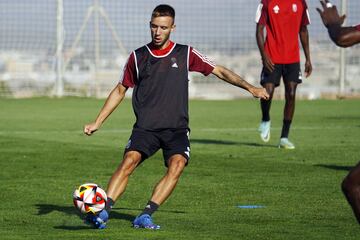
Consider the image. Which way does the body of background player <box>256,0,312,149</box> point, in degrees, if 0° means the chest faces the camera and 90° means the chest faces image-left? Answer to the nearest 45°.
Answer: approximately 0°

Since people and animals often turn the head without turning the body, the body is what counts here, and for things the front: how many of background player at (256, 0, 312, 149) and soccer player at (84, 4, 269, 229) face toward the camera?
2

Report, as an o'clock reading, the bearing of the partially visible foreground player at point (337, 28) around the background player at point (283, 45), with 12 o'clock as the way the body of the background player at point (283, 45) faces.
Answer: the partially visible foreground player at point (337, 28) is roughly at 12 o'clock from the background player at point (283, 45).

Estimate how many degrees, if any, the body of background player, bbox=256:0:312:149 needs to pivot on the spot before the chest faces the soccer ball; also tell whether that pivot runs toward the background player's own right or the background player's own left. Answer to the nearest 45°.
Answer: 0° — they already face it
